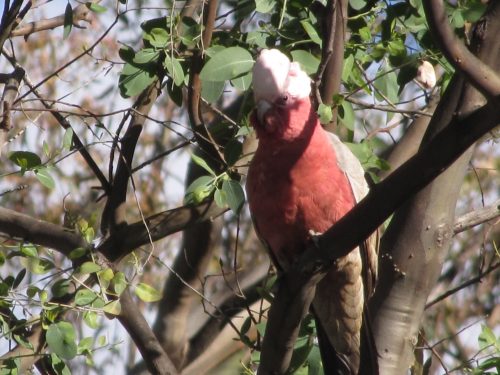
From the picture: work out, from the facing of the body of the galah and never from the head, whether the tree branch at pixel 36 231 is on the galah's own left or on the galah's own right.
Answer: on the galah's own right

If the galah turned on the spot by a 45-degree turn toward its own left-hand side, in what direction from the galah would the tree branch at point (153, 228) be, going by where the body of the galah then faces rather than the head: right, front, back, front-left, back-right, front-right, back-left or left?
back-right

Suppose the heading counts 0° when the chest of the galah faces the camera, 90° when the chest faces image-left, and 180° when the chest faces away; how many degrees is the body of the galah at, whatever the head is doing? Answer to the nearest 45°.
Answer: approximately 45°

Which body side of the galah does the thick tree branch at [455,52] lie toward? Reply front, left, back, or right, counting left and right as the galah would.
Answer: left

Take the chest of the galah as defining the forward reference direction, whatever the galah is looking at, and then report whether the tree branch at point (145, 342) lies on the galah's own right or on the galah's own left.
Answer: on the galah's own right

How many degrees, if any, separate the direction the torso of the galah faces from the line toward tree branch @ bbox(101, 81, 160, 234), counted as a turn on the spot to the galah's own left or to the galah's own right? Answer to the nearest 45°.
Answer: approximately 90° to the galah's own right
